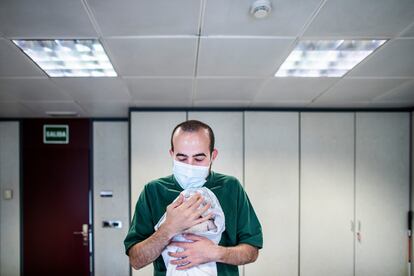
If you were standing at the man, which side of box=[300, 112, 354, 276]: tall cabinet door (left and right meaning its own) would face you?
front

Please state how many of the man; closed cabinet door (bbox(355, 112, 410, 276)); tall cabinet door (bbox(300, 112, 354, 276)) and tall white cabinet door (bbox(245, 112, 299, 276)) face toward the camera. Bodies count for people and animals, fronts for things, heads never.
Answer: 4

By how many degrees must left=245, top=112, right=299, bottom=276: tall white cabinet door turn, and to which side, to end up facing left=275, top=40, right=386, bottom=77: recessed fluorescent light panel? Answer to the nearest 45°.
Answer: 0° — it already faces it

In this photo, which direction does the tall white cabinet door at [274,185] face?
toward the camera

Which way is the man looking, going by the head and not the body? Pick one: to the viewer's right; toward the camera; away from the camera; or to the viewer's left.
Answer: toward the camera

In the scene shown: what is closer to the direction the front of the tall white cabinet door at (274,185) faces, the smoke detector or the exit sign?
the smoke detector

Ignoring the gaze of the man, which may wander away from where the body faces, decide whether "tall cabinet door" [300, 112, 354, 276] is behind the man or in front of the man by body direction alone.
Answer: behind

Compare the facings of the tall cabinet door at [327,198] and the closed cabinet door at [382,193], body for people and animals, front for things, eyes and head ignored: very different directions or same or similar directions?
same or similar directions

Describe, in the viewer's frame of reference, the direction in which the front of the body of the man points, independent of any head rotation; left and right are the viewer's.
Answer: facing the viewer

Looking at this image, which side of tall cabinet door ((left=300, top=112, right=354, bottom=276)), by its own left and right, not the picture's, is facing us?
front

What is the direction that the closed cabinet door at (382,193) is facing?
toward the camera
